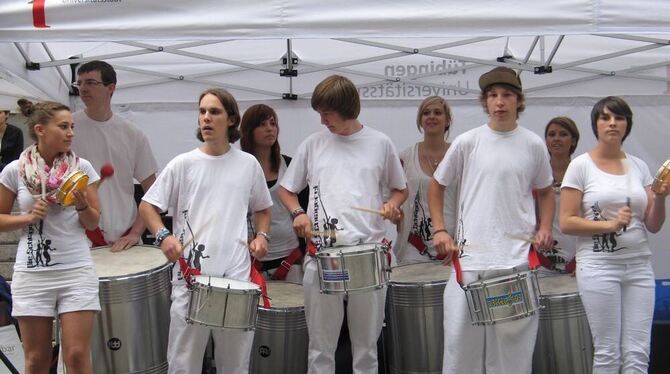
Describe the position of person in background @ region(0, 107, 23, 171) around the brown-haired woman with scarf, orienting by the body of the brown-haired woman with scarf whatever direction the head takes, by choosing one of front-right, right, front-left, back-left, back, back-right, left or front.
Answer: back

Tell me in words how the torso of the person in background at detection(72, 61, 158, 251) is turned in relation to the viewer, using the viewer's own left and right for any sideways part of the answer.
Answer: facing the viewer and to the left of the viewer

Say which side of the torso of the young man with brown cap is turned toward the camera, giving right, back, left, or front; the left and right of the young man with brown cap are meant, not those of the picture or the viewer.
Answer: front

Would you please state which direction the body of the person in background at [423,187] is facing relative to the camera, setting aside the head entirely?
toward the camera

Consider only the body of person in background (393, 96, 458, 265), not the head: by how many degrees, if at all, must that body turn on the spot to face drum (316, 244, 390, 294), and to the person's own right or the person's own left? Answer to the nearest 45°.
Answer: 0° — they already face it

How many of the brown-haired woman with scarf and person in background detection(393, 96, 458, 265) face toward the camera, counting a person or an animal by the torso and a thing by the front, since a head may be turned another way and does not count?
2

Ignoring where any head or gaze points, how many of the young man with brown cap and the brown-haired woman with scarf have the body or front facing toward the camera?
2

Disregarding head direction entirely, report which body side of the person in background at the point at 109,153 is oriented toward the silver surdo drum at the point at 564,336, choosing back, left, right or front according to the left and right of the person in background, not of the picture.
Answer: left

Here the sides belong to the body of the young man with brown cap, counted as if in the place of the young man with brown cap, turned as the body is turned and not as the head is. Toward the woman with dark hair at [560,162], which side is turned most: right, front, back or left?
back

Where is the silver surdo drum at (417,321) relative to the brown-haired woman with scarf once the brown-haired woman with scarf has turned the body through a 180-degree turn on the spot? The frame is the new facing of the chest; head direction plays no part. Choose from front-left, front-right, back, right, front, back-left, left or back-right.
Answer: right

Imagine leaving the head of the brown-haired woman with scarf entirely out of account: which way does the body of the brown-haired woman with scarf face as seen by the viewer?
toward the camera
